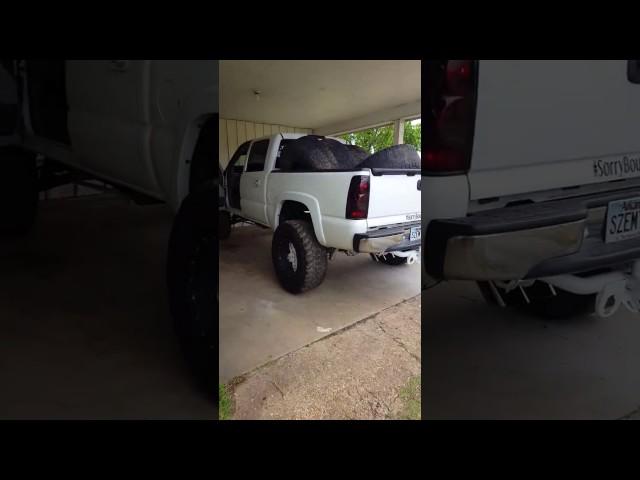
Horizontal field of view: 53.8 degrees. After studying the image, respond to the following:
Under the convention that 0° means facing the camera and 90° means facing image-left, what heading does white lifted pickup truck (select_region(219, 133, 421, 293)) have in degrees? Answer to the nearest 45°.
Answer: approximately 135°
